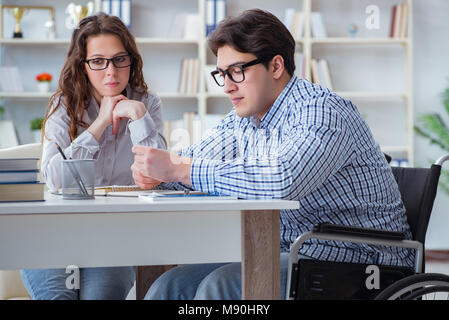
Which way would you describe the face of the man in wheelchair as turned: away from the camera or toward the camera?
toward the camera

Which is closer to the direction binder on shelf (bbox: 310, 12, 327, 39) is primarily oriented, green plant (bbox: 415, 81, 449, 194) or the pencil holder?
the pencil holder

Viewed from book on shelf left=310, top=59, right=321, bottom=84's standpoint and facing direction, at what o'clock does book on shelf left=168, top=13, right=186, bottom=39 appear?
The book on shelf left=168, top=13, right=186, bottom=39 is roughly at 3 o'clock from the book on shelf left=310, top=59, right=321, bottom=84.

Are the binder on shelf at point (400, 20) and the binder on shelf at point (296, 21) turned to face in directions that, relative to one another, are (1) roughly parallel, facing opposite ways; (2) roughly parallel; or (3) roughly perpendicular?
roughly parallel

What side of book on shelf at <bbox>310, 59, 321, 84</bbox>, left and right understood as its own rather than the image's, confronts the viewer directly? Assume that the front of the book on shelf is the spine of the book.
front

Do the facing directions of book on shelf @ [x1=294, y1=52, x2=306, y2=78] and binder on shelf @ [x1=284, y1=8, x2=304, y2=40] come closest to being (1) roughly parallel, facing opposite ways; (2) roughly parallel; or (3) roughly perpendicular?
roughly parallel

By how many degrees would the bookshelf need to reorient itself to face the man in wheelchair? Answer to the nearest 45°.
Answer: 0° — it already faces them

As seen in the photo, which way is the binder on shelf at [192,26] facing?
toward the camera

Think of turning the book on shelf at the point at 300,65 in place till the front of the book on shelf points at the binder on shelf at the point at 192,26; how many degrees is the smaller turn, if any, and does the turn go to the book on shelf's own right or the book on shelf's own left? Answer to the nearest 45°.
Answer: approximately 90° to the book on shelf's own right

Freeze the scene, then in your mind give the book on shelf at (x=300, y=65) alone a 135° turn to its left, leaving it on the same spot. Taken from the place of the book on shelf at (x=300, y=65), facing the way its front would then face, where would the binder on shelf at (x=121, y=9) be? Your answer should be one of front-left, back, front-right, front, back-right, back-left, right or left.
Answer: back-left

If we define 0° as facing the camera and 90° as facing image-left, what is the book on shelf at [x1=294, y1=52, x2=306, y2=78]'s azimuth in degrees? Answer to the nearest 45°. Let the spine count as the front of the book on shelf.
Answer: approximately 0°

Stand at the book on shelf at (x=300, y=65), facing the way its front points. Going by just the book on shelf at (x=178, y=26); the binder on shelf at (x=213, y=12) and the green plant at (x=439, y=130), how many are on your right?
2
